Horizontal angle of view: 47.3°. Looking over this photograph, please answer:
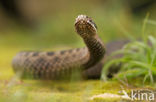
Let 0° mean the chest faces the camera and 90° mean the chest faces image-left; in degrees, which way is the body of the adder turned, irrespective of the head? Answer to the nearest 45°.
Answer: approximately 45°
